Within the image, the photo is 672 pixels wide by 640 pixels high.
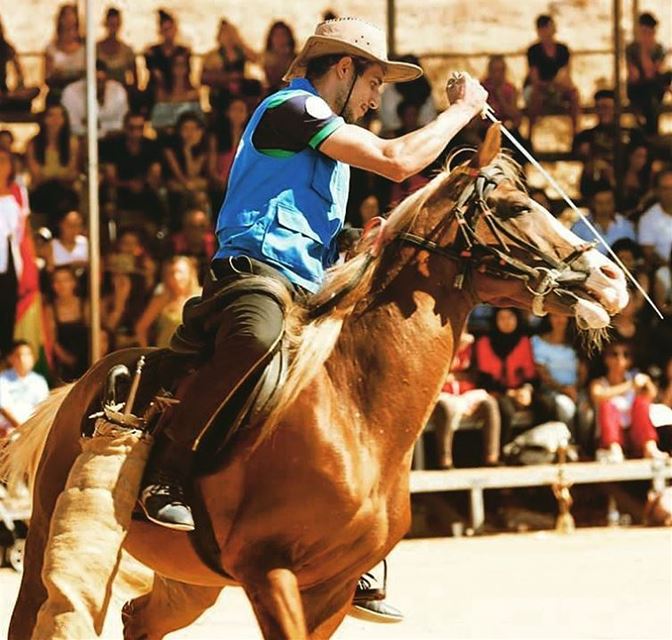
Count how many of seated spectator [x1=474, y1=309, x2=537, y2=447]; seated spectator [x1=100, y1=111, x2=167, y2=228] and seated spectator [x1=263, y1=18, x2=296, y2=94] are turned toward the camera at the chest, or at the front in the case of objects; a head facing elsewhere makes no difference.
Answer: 3

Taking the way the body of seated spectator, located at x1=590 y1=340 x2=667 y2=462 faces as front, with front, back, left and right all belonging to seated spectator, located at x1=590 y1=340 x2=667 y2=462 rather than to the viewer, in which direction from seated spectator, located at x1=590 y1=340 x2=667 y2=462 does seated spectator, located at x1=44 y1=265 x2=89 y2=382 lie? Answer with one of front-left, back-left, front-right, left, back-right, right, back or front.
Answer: right

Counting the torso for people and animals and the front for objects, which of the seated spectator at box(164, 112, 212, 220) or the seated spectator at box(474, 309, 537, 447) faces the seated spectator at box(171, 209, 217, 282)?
the seated spectator at box(164, 112, 212, 220)

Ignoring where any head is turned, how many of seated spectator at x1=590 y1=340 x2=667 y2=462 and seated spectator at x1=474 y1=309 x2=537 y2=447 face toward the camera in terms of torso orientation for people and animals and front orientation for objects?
2

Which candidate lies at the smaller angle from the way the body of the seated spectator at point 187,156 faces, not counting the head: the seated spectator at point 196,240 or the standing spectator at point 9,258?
the seated spectator

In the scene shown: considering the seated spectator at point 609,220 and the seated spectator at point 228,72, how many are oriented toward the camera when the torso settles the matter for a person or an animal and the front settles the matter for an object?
2
